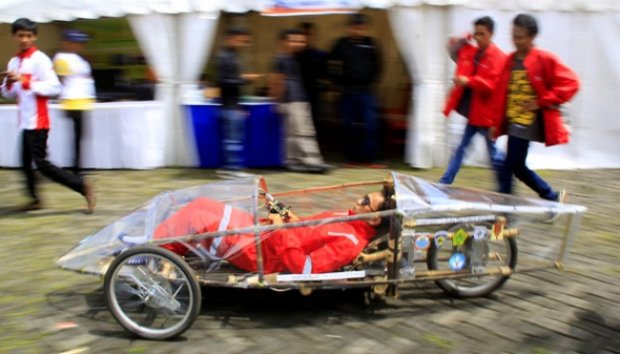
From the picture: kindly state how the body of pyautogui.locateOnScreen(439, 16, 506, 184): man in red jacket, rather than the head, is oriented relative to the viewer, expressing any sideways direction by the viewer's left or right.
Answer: facing the viewer and to the left of the viewer

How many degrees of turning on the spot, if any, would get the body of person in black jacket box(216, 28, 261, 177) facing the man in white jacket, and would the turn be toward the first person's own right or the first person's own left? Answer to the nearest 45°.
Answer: approximately 135° to the first person's own right

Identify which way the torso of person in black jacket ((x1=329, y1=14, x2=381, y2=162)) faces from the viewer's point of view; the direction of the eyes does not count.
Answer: toward the camera

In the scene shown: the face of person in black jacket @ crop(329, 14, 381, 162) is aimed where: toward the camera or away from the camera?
toward the camera

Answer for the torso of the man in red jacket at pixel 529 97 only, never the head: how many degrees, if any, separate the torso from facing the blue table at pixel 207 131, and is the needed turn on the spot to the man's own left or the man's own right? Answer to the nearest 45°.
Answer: approximately 90° to the man's own right

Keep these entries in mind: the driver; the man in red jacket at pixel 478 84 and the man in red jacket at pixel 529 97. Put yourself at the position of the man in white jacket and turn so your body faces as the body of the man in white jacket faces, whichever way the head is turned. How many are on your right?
0

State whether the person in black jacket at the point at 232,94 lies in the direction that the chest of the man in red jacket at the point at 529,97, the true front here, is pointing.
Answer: no

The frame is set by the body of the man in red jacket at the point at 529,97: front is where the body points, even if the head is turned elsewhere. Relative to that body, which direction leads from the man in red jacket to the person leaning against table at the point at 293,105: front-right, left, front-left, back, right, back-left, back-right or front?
right

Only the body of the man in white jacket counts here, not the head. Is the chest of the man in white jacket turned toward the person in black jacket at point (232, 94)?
no

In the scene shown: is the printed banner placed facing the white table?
no

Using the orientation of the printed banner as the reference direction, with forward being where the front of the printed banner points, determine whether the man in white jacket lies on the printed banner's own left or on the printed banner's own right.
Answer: on the printed banner's own right

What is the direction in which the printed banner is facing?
toward the camera

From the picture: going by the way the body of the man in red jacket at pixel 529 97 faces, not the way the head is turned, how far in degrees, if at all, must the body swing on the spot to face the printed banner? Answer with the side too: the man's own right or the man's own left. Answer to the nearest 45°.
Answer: approximately 90° to the man's own right

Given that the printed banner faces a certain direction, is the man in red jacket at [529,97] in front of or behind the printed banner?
in front

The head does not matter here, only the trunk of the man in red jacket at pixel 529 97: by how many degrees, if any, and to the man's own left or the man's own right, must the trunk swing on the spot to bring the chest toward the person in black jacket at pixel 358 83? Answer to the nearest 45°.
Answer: approximately 90° to the man's own right

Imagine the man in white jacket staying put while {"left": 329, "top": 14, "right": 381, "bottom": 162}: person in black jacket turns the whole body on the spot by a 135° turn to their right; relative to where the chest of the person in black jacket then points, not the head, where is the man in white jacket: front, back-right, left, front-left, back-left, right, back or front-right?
left
